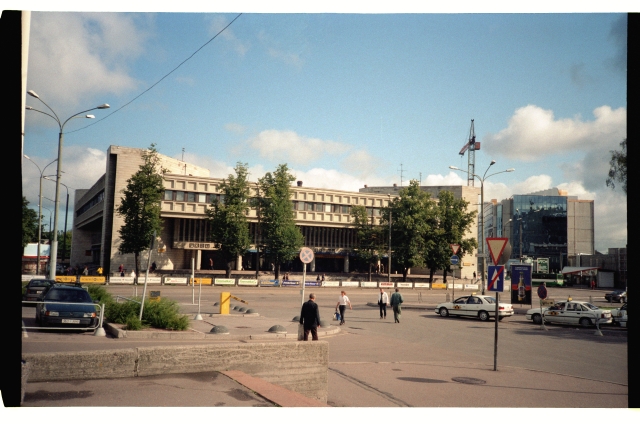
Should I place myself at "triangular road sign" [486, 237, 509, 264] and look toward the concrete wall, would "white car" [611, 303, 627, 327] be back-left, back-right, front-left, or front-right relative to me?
back-right

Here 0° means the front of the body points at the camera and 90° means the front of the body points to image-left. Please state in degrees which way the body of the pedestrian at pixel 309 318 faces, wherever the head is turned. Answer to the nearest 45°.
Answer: approximately 180°

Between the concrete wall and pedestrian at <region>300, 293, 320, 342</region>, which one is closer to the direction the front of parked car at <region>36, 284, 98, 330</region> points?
the concrete wall

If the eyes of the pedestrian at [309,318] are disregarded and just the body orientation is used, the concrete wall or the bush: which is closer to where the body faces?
the bush

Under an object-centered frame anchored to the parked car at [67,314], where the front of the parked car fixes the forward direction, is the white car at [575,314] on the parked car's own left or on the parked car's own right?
on the parked car's own left
